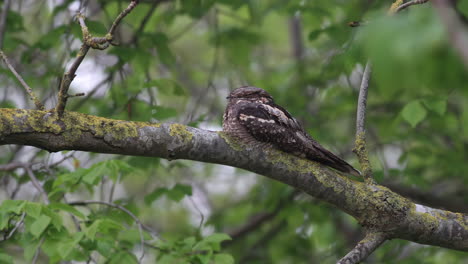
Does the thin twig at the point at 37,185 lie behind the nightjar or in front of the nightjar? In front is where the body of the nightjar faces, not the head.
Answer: in front

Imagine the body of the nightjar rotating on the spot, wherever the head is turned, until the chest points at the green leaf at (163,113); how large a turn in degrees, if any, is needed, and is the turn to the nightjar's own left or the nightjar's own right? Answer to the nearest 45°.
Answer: approximately 45° to the nightjar's own right

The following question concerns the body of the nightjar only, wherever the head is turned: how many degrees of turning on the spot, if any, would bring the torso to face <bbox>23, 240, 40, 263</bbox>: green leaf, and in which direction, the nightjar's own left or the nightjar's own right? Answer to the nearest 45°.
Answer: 0° — it already faces it

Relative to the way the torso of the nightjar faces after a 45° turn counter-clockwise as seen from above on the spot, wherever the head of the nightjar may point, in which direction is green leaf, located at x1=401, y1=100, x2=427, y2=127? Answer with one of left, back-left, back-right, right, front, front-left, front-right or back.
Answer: back

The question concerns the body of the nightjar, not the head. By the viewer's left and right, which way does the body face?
facing to the left of the viewer

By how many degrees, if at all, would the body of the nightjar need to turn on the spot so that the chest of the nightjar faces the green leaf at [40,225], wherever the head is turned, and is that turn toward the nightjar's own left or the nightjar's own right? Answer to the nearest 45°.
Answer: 0° — it already faces it
